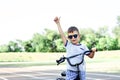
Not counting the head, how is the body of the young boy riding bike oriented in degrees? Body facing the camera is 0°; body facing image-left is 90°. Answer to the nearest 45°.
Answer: approximately 0°
